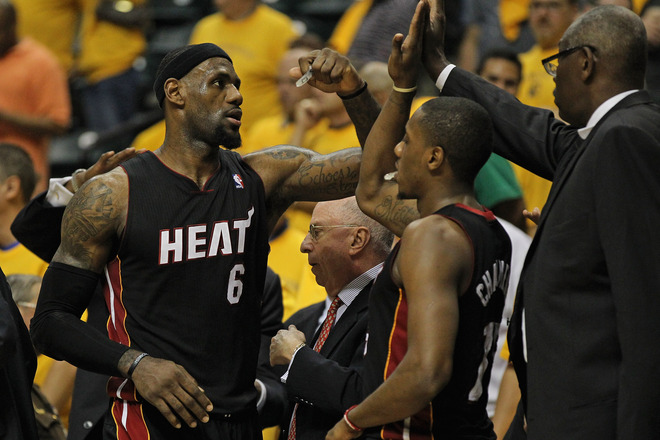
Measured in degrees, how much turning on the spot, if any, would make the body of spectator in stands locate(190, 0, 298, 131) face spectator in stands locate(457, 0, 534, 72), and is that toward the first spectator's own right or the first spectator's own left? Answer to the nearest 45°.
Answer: approximately 90° to the first spectator's own left

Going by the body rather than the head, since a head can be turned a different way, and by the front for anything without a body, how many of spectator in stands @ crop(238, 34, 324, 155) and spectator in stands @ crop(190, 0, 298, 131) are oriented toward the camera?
2

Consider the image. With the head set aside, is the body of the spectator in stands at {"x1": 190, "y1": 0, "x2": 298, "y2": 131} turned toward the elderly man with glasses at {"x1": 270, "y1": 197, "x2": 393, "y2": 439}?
yes

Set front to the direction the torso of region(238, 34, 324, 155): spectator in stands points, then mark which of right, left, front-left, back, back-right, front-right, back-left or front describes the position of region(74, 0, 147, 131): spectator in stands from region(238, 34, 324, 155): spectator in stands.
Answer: back-right

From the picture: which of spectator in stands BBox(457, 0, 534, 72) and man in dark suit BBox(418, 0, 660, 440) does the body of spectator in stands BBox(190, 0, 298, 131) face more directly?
the man in dark suit

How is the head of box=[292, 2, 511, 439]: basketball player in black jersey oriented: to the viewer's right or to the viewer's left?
to the viewer's left

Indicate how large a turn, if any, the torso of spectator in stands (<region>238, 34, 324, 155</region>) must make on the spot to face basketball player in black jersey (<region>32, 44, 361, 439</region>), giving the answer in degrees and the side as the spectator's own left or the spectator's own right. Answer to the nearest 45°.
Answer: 0° — they already face them
